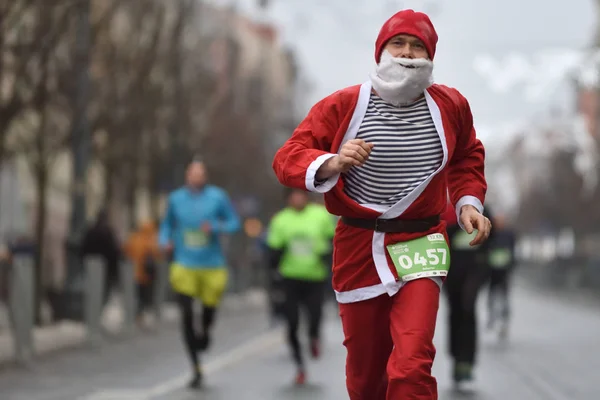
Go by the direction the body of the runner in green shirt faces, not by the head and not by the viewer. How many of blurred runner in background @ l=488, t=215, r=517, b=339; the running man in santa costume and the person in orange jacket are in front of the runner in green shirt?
1

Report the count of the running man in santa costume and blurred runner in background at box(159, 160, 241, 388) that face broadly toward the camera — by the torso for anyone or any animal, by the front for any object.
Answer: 2

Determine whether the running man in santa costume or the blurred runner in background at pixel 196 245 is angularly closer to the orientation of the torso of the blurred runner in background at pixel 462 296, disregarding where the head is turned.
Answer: the running man in santa costume

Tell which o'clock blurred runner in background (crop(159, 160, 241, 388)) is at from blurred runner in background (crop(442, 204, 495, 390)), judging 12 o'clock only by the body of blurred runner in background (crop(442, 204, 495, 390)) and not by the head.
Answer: blurred runner in background (crop(159, 160, 241, 388)) is roughly at 3 o'clock from blurred runner in background (crop(442, 204, 495, 390)).

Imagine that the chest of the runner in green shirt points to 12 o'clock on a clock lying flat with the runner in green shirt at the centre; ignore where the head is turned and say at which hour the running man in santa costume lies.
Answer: The running man in santa costume is roughly at 12 o'clock from the runner in green shirt.

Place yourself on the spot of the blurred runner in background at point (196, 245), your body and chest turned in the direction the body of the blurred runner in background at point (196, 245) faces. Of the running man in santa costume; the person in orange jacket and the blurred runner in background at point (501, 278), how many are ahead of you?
1

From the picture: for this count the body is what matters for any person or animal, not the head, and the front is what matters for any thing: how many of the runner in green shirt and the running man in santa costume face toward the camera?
2

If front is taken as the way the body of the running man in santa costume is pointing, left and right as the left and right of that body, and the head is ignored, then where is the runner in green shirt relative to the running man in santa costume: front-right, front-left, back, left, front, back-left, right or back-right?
back

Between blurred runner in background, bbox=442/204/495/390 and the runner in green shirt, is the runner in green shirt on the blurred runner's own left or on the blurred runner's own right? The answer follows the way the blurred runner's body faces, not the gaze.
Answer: on the blurred runner's own right

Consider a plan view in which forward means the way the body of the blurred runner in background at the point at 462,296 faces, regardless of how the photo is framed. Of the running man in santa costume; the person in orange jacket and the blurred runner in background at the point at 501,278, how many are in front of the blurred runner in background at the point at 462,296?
1

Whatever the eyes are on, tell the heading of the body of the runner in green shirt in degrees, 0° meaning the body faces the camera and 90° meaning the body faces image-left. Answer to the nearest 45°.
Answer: approximately 0°
